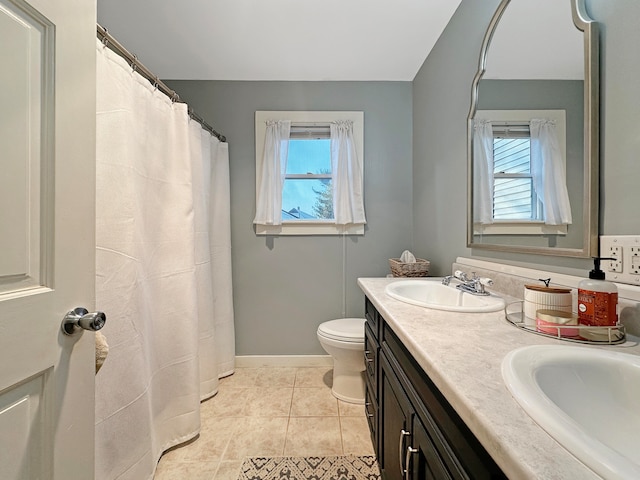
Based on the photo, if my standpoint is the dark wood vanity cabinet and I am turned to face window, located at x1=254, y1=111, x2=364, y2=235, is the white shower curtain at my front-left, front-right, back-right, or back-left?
front-left

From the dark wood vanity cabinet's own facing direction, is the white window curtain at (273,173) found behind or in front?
in front

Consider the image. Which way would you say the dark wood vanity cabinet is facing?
to the viewer's left

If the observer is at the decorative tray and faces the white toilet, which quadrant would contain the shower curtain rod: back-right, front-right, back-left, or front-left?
front-left

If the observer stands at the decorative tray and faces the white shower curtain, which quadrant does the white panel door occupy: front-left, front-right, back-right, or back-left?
front-left

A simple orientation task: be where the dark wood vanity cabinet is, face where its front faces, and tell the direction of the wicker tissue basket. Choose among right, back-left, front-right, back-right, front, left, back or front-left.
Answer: right

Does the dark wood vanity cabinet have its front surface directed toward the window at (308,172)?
no
